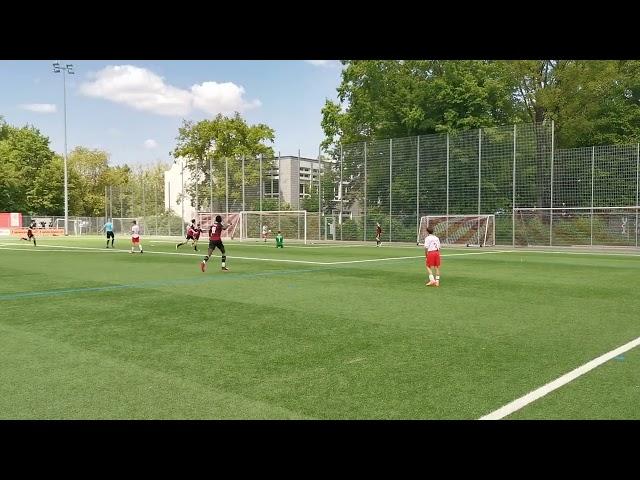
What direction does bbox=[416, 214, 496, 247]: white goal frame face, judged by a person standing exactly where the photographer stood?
facing the viewer

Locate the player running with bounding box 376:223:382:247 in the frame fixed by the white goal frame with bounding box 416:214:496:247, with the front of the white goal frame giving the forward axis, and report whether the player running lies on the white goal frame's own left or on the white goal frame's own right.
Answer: on the white goal frame's own right

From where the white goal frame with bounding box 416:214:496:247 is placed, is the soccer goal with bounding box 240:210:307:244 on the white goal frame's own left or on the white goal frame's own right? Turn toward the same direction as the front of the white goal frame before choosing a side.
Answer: on the white goal frame's own right

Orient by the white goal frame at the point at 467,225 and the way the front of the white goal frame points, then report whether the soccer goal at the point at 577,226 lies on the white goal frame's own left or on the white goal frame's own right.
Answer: on the white goal frame's own left
